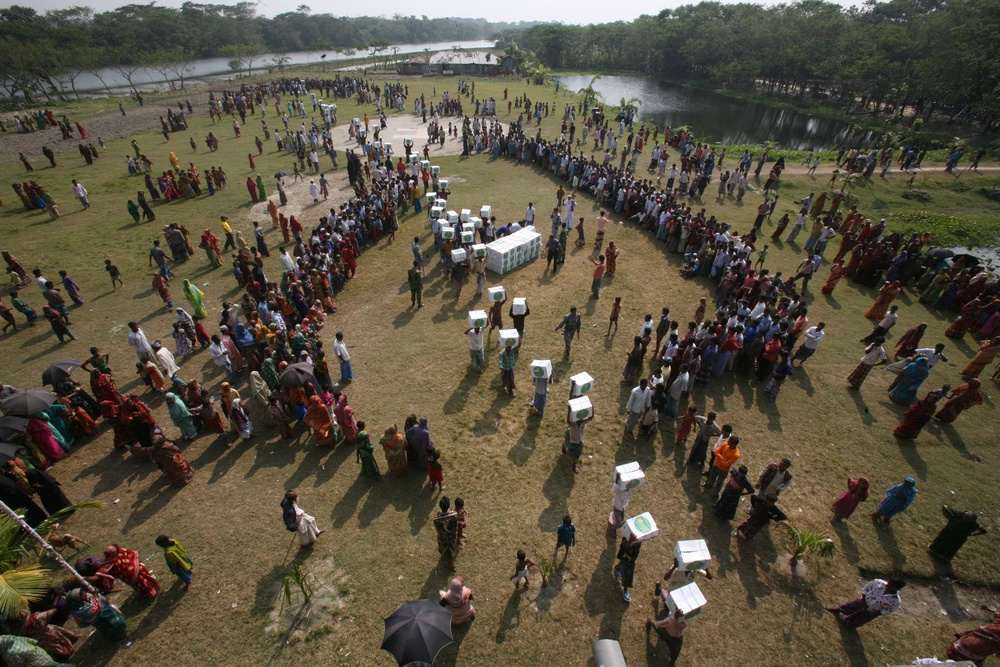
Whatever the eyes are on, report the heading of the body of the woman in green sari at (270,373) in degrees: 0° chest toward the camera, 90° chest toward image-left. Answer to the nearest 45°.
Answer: approximately 225°

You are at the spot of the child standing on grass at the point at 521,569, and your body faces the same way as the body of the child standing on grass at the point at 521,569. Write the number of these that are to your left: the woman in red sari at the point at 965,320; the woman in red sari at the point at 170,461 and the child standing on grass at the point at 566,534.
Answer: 1

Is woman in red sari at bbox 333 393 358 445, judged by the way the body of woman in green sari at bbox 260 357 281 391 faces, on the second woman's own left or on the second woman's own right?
on the second woman's own right

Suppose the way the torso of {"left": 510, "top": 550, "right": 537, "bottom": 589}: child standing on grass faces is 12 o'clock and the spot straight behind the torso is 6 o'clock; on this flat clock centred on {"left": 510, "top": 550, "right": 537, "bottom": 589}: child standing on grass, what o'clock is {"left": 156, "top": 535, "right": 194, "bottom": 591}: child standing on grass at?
{"left": 156, "top": 535, "right": 194, "bottom": 591}: child standing on grass is roughly at 9 o'clock from {"left": 510, "top": 550, "right": 537, "bottom": 589}: child standing on grass.

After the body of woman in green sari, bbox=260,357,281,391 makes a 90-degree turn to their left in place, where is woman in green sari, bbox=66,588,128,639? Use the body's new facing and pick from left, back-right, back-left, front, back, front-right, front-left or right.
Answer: left

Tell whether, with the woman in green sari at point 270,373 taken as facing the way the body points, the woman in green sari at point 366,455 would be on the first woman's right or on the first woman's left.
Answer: on the first woman's right
